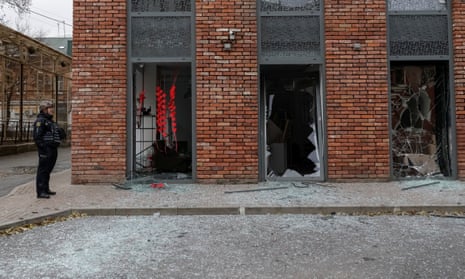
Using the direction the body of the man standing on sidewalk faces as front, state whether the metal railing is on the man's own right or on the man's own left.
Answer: on the man's own left

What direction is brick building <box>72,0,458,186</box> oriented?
toward the camera

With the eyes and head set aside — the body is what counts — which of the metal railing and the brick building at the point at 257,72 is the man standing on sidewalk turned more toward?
the brick building

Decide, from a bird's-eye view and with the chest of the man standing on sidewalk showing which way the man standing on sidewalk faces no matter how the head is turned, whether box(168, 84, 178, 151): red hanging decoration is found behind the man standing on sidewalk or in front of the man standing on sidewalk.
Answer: in front

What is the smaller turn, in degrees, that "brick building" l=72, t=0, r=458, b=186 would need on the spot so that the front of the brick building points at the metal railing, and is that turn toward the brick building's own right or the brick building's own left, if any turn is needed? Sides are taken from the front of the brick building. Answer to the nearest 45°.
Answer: approximately 135° to the brick building's own right

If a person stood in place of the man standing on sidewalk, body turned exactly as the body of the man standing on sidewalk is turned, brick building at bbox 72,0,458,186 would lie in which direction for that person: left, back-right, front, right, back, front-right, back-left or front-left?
front

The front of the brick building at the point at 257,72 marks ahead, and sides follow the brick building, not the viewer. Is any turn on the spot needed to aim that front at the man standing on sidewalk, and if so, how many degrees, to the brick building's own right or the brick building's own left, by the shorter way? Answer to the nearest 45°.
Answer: approximately 45° to the brick building's own right

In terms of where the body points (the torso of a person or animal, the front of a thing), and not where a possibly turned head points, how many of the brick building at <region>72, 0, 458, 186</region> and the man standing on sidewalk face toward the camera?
1

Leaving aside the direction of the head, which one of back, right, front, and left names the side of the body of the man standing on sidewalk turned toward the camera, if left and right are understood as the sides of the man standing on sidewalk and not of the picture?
right
